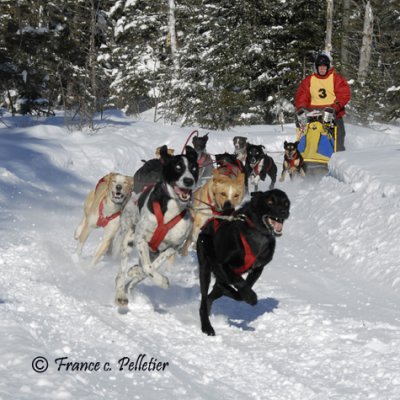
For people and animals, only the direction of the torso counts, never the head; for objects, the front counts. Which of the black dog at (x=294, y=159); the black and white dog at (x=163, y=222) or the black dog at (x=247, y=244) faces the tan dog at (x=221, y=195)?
the black dog at (x=294, y=159)

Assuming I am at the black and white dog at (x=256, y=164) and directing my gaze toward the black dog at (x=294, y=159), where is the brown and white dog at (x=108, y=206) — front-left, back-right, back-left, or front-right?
back-right

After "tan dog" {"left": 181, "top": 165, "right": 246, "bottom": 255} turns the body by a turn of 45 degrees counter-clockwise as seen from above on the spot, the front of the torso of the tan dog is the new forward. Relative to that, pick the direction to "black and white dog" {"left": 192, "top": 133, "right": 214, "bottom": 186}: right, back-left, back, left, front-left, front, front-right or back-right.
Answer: left

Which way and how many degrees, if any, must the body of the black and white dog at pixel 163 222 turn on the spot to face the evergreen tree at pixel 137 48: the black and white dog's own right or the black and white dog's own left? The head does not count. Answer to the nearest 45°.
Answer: approximately 135° to the black and white dog's own left

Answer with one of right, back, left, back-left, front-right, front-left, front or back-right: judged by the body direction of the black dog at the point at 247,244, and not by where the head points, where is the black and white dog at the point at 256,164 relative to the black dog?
back-left

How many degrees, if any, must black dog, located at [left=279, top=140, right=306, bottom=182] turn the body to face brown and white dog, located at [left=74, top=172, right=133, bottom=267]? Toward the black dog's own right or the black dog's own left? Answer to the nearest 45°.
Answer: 0° — it already faces it

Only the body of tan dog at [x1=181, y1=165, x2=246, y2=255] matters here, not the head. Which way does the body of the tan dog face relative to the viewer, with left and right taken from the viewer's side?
facing the viewer and to the right of the viewer

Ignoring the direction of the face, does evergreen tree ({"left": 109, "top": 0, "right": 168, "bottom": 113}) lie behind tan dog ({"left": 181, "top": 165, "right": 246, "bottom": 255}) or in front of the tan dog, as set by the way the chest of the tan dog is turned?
behind

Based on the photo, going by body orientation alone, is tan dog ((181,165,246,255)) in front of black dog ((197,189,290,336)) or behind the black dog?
behind

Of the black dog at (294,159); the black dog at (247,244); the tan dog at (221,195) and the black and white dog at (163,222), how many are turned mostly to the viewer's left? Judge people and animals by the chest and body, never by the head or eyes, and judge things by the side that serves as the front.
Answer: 0

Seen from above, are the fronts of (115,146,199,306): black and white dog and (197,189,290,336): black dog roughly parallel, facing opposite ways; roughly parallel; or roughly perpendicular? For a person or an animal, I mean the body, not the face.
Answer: roughly parallel

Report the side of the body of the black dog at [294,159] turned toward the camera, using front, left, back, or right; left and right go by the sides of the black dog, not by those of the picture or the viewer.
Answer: front

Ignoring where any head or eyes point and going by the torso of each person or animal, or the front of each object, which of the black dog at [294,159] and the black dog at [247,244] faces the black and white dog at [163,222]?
the black dog at [294,159]

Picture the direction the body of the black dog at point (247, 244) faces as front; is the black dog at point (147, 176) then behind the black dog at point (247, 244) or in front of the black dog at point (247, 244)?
behind
